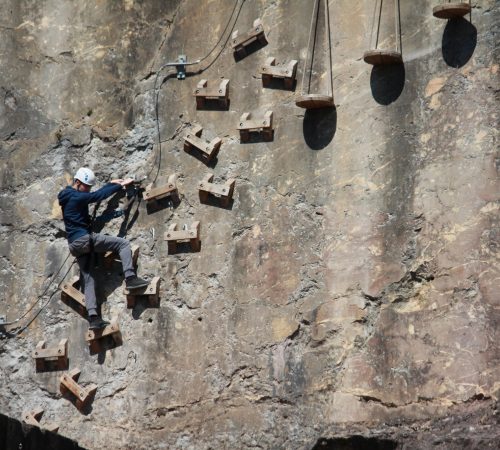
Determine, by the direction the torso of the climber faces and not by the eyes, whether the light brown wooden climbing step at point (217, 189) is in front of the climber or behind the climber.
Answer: in front

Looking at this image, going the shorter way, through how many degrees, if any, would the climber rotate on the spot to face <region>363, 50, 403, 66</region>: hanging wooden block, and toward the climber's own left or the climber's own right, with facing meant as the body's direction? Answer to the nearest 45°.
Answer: approximately 45° to the climber's own right

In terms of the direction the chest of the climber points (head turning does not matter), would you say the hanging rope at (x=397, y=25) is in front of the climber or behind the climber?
in front
